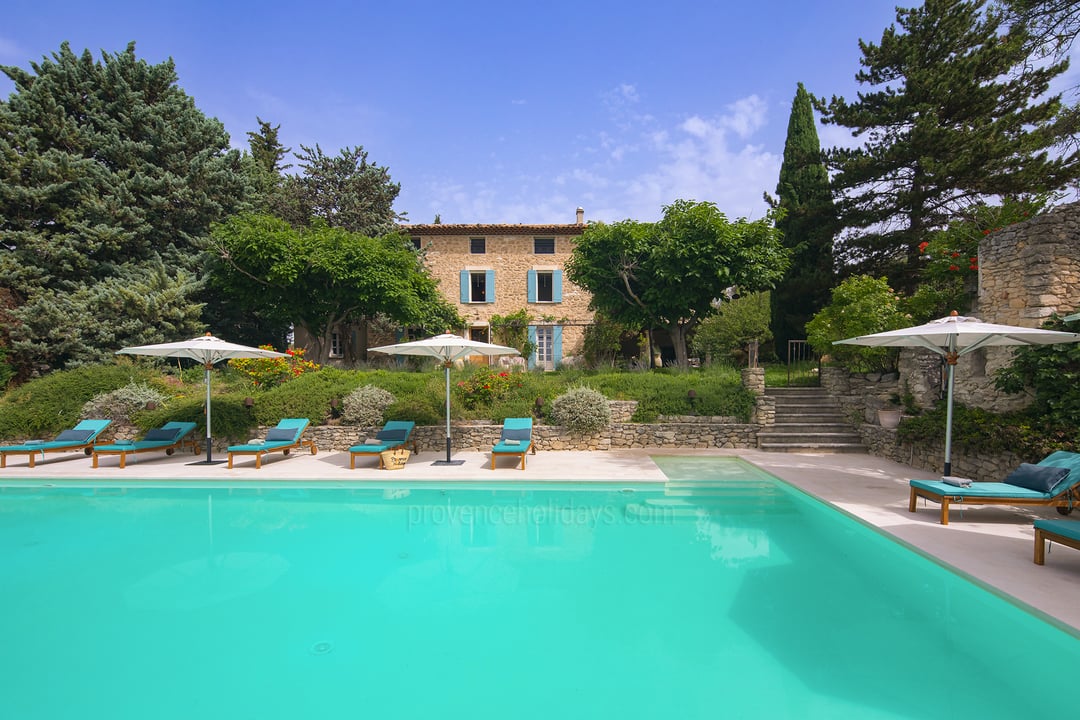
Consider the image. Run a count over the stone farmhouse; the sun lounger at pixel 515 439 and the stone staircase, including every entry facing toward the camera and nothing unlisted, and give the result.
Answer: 3

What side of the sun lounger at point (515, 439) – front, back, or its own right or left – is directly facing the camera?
front

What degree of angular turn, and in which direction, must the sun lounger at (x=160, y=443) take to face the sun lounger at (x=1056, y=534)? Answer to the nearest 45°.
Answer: approximately 90° to its left

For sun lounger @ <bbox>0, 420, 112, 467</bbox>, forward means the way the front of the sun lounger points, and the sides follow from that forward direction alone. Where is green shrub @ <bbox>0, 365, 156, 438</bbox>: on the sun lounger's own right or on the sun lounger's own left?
on the sun lounger's own right

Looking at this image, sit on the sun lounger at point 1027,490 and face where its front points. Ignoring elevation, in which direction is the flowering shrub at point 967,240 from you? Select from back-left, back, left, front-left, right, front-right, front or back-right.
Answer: back-right

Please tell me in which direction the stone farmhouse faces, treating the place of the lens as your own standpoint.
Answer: facing the viewer

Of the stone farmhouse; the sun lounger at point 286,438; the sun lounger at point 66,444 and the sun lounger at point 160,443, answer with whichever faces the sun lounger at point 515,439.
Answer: the stone farmhouse

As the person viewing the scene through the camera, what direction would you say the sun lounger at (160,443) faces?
facing the viewer and to the left of the viewer

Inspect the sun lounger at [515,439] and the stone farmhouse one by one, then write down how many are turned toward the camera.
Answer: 2

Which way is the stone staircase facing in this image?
toward the camera

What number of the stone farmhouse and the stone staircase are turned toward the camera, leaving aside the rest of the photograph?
2

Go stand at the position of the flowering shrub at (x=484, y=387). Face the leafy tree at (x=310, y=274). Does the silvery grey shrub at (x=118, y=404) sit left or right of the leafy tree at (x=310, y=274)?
left

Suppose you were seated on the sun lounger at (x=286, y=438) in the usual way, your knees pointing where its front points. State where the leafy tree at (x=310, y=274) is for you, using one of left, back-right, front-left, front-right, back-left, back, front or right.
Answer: back-right
